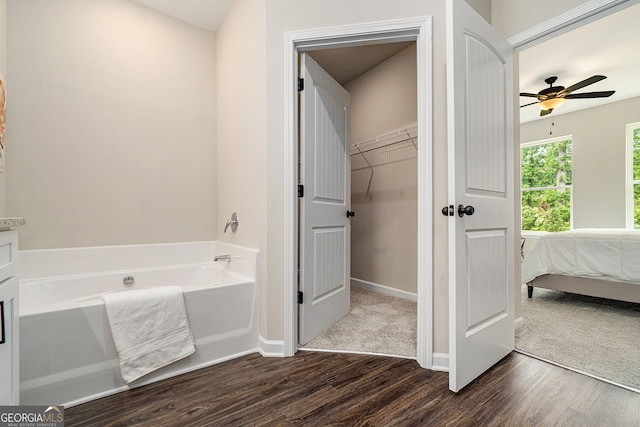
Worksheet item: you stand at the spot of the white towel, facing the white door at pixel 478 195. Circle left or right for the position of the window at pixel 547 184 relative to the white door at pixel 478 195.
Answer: left

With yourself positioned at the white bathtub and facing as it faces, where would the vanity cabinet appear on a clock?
The vanity cabinet is roughly at 2 o'clock from the white bathtub.

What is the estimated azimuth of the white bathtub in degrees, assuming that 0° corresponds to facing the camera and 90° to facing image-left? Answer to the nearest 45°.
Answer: approximately 315°

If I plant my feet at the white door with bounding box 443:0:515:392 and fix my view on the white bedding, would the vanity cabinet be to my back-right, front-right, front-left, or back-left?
back-left
